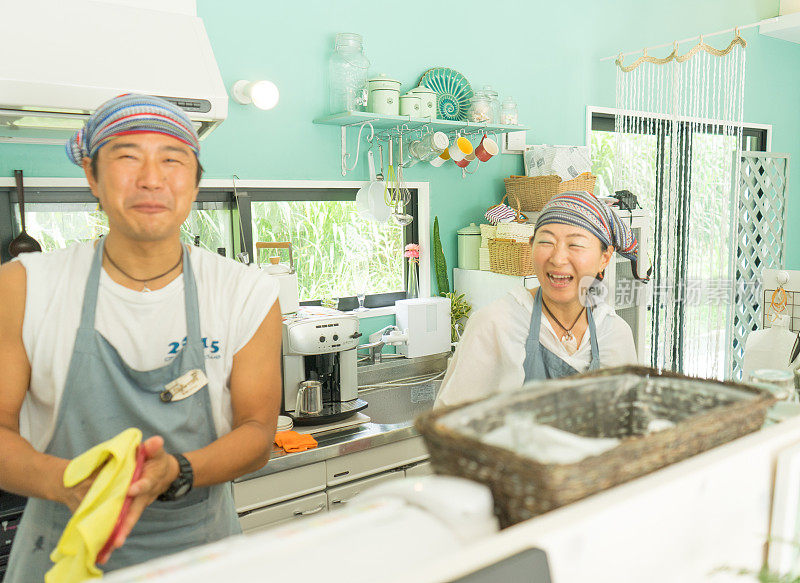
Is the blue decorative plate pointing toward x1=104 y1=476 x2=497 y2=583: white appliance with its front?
yes

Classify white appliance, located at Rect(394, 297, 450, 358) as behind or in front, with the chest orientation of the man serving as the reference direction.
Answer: behind

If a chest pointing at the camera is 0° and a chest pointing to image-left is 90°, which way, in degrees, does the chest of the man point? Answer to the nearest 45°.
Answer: approximately 0°

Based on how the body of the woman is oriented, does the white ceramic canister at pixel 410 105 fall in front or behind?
behind

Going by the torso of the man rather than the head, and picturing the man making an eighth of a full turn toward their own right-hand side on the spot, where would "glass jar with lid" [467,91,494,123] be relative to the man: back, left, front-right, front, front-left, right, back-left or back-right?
back

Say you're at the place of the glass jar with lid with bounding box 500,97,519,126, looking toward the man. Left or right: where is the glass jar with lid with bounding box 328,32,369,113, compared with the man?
right

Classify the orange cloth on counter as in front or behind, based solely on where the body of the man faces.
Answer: behind

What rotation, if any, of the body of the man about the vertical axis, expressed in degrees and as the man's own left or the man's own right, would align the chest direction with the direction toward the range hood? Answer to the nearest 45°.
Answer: approximately 180°

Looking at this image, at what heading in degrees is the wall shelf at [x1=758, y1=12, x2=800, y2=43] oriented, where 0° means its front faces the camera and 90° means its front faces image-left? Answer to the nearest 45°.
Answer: approximately 45°
